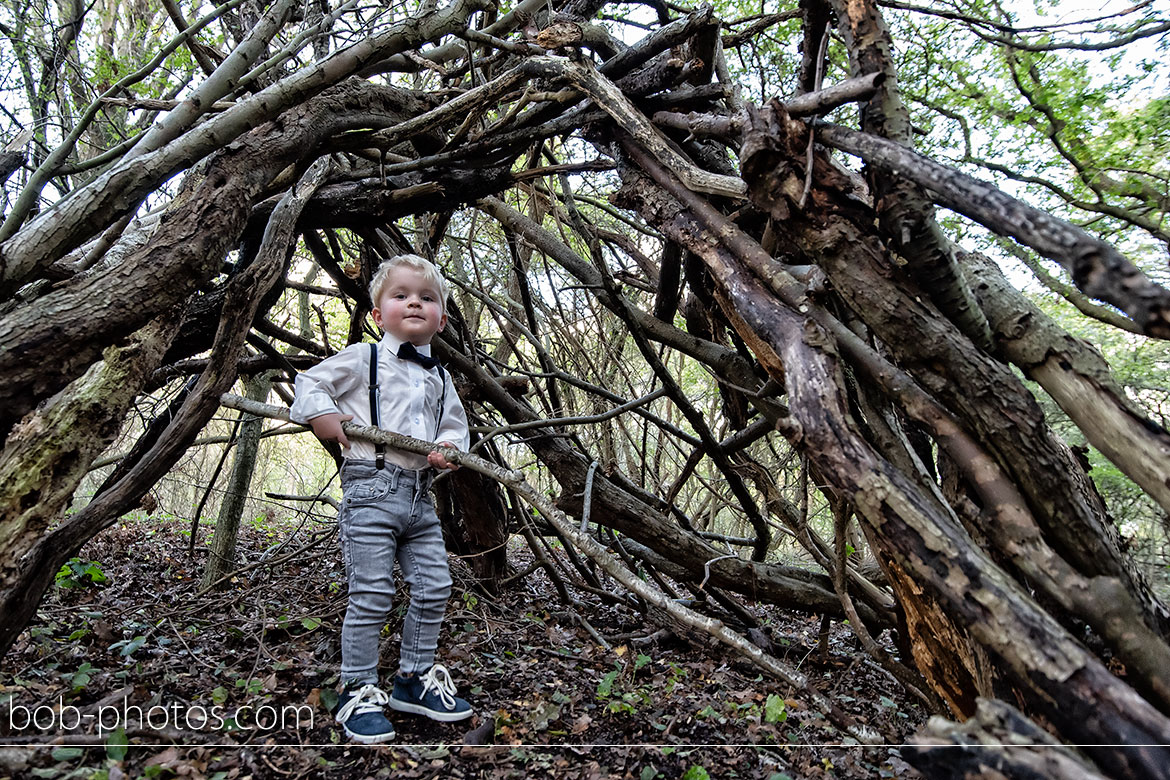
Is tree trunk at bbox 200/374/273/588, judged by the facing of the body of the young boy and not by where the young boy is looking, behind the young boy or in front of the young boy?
behind

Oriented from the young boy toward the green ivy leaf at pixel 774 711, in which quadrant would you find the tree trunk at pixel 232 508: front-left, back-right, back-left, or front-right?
back-left

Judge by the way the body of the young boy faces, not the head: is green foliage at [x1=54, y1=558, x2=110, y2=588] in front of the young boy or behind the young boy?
behind

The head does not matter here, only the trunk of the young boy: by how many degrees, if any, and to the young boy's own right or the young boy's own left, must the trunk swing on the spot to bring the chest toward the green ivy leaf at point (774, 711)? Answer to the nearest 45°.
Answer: approximately 45° to the young boy's own left

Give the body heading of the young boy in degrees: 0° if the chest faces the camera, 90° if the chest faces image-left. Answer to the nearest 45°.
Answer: approximately 315°

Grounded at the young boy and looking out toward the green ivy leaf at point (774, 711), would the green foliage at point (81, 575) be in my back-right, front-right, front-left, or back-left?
back-left
